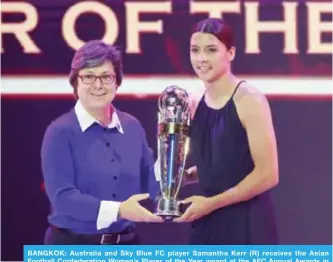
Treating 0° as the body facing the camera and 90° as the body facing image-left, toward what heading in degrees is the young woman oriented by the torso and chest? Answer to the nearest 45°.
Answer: approximately 45°
